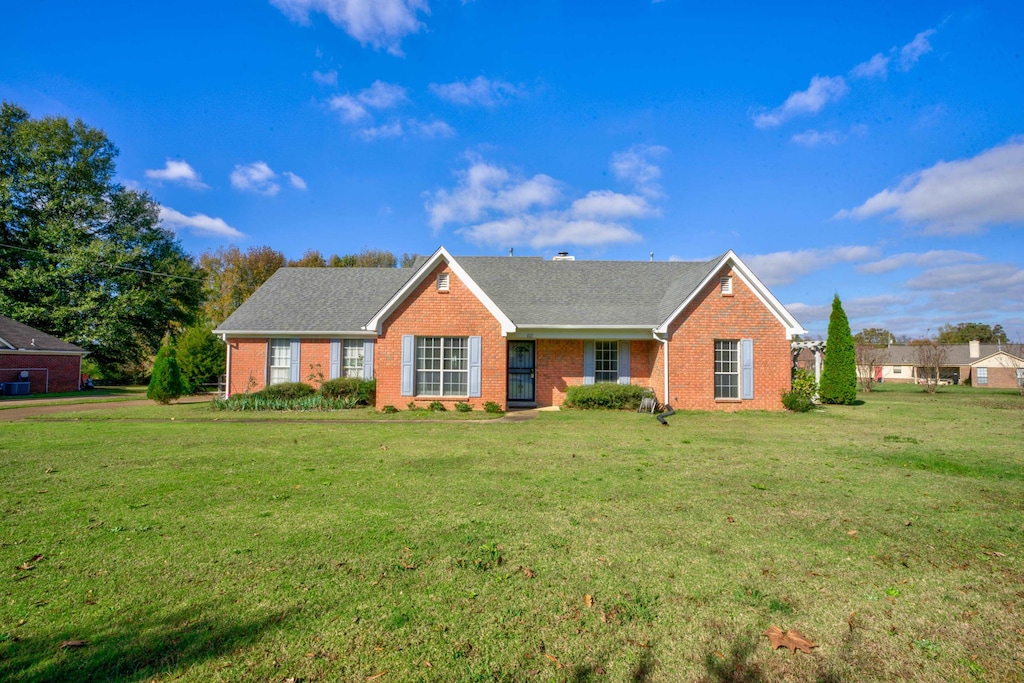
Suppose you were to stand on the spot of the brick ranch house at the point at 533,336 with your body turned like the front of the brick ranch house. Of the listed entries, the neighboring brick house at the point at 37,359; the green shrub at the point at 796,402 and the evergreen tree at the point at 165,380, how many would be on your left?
1

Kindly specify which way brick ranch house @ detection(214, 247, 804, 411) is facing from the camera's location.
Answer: facing the viewer

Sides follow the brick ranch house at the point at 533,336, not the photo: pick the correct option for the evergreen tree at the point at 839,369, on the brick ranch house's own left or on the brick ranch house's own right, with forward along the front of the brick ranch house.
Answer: on the brick ranch house's own left

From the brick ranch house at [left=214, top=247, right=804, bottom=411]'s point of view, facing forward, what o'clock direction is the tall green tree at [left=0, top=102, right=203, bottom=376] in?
The tall green tree is roughly at 4 o'clock from the brick ranch house.

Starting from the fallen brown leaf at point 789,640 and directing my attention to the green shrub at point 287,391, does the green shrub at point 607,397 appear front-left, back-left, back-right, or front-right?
front-right

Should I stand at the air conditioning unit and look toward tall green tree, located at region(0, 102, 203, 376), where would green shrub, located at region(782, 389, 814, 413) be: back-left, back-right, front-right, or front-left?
back-right

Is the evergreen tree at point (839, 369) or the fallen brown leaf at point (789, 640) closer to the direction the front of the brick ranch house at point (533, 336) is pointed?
the fallen brown leaf

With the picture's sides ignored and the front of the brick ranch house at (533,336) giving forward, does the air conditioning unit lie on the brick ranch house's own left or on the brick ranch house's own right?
on the brick ranch house's own right

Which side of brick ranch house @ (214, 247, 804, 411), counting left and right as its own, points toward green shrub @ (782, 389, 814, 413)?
left

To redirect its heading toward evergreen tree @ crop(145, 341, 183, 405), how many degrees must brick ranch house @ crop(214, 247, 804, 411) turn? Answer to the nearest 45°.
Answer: approximately 90° to its right

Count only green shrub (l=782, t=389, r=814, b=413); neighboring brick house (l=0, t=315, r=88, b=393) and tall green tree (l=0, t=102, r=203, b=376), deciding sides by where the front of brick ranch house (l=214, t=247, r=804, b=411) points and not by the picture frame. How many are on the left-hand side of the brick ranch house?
1

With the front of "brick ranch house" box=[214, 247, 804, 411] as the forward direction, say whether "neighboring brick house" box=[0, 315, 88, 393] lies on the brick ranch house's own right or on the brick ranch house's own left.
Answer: on the brick ranch house's own right

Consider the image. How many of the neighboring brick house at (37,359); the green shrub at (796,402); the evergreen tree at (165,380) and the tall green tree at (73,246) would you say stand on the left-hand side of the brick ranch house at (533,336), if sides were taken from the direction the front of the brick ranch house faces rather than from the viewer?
1

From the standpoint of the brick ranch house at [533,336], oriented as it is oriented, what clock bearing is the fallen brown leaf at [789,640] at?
The fallen brown leaf is roughly at 12 o'clock from the brick ranch house.

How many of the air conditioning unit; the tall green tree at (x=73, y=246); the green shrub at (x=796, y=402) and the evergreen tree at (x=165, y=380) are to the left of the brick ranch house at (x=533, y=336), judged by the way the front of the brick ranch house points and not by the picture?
1
